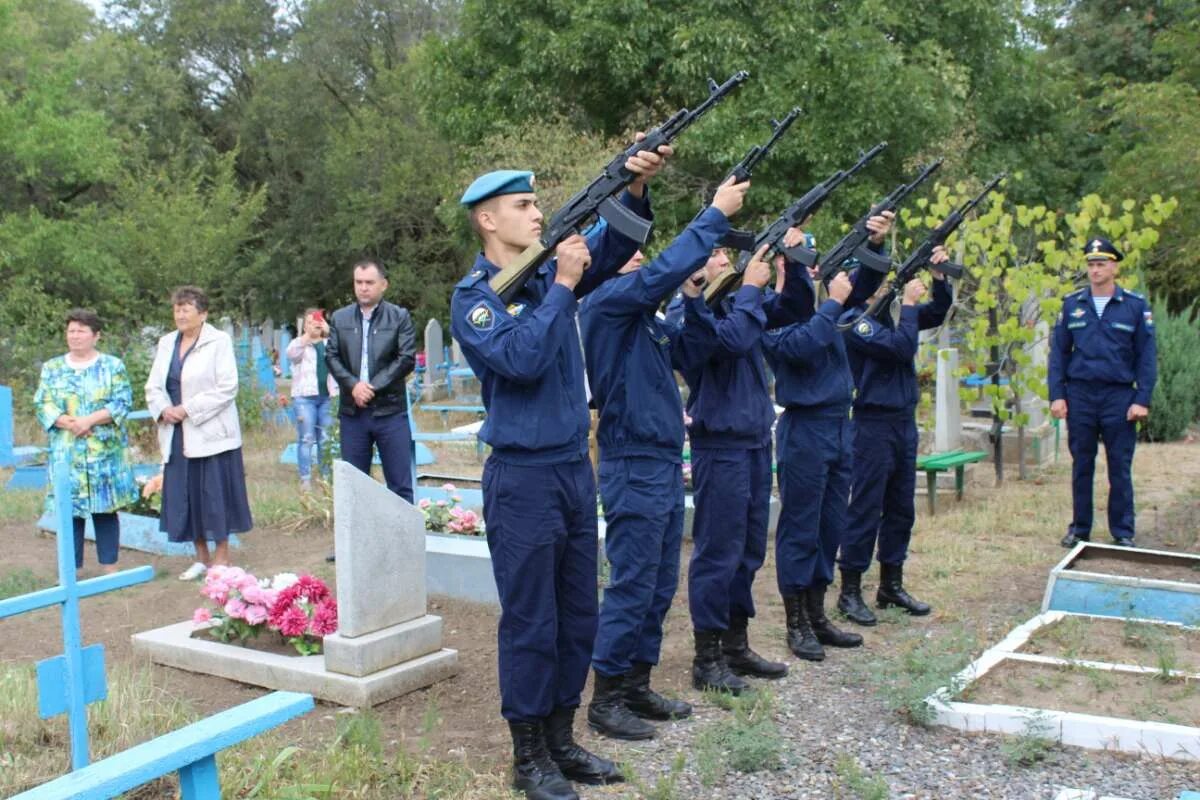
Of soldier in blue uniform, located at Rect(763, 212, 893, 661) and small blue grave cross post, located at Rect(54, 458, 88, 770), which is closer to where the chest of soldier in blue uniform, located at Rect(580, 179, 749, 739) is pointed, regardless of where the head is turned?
the soldier in blue uniform, located at Rect(763, 212, 893, 661)

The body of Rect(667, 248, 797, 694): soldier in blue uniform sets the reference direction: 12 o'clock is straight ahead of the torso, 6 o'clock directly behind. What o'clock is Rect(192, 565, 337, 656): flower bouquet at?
The flower bouquet is roughly at 6 o'clock from the soldier in blue uniform.

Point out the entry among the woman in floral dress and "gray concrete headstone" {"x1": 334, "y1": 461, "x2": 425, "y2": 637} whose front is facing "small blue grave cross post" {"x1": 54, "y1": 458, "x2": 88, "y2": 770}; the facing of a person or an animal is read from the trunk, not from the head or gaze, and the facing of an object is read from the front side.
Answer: the woman in floral dress

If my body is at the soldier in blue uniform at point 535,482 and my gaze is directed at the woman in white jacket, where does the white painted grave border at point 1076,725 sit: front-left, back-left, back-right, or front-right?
back-right

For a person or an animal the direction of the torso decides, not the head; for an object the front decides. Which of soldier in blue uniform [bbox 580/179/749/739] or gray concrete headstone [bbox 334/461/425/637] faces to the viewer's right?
the soldier in blue uniform

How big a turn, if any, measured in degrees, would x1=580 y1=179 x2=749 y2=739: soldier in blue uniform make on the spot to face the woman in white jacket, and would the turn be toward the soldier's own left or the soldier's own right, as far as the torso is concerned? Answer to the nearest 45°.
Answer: approximately 135° to the soldier's own left

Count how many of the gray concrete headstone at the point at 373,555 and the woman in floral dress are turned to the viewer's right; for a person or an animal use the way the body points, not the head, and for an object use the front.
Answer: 0

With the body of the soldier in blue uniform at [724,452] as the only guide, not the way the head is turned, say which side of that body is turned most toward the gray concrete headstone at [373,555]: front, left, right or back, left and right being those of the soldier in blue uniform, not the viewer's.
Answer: back

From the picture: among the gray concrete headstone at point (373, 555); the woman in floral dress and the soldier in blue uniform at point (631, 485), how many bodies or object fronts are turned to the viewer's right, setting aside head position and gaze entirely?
1

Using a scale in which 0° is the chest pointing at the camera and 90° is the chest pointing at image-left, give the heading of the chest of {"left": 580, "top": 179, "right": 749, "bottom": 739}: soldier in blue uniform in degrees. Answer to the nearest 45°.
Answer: approximately 270°

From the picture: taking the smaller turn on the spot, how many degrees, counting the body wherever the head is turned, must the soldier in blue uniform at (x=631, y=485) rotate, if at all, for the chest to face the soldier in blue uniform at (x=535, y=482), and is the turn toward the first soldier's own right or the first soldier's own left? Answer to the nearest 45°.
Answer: approximately 135° to the first soldier's own right

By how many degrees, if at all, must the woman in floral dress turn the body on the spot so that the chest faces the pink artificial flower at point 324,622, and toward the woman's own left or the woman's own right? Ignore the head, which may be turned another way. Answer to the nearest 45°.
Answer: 0° — they already face it

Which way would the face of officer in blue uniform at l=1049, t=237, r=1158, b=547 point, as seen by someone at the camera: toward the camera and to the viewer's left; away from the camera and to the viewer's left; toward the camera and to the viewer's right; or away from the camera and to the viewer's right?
toward the camera and to the viewer's left

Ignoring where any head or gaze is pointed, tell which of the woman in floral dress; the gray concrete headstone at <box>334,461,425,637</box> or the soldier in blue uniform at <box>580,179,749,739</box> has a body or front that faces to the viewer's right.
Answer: the soldier in blue uniform
